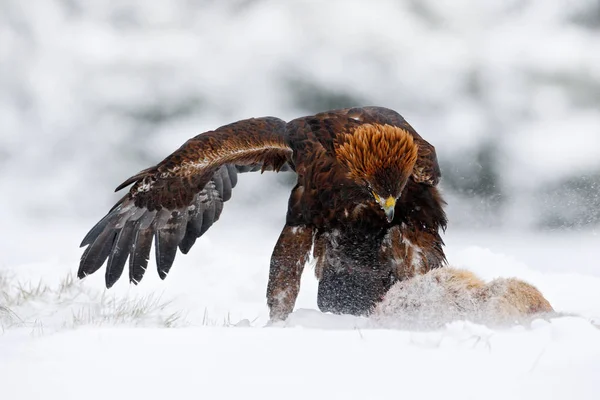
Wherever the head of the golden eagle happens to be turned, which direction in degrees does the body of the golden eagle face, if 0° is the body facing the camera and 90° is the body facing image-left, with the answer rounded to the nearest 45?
approximately 0°
